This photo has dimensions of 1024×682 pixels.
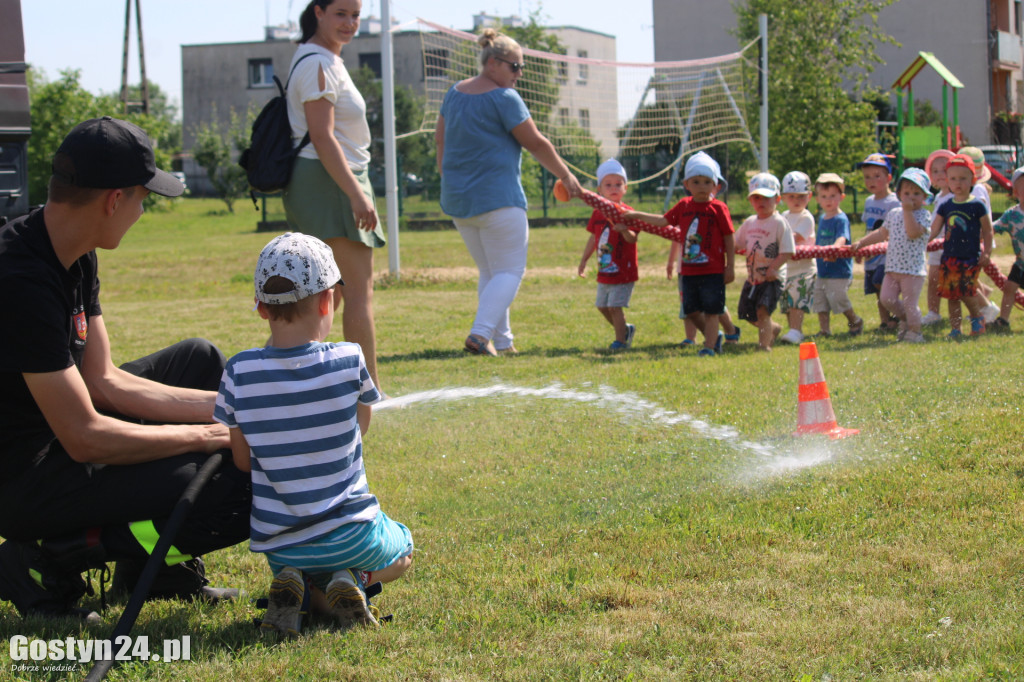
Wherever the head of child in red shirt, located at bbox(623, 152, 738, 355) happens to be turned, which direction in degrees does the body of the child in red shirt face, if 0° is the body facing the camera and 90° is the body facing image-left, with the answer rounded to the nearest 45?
approximately 0°

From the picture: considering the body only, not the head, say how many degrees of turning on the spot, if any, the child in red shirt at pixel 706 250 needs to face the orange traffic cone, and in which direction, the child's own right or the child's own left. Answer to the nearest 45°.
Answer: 0° — they already face it

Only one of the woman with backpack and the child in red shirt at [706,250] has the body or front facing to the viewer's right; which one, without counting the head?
the woman with backpack

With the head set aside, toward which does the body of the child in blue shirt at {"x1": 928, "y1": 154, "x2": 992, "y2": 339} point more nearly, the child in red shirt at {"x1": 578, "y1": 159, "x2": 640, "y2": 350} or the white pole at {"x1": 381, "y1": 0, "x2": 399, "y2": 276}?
the child in red shirt

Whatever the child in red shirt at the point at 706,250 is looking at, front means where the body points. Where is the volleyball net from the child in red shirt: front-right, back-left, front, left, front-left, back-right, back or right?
back

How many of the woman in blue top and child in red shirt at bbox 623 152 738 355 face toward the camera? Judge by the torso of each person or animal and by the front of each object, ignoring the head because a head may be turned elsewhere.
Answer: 1

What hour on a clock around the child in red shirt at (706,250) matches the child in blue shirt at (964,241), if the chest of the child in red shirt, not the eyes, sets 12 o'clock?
The child in blue shirt is roughly at 8 o'clock from the child in red shirt.

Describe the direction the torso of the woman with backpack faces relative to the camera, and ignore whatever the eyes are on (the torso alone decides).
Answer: to the viewer's right

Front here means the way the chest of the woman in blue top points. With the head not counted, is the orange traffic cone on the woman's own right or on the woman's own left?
on the woman's own right

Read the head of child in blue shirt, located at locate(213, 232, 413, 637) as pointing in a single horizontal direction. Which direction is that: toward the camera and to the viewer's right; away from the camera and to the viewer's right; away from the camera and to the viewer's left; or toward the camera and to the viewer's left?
away from the camera and to the viewer's right
